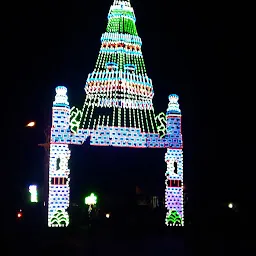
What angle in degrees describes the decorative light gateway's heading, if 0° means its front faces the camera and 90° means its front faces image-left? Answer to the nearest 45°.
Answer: approximately 0°
